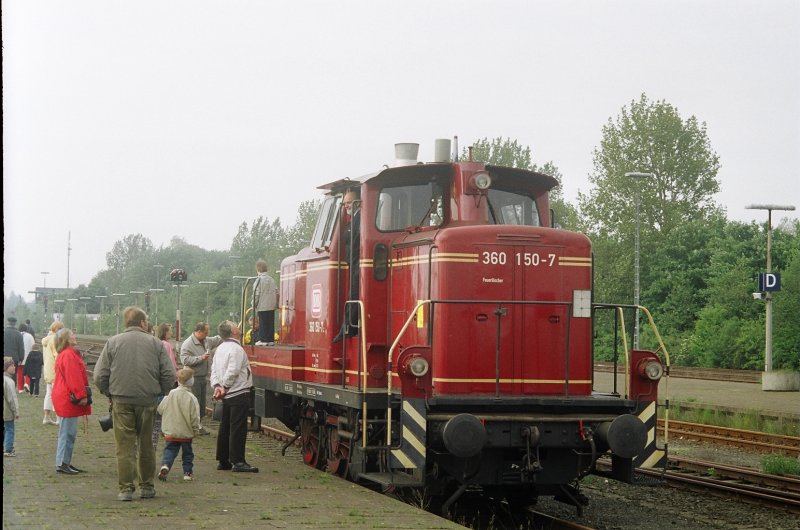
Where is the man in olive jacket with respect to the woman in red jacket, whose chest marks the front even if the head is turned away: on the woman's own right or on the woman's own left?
on the woman's own right

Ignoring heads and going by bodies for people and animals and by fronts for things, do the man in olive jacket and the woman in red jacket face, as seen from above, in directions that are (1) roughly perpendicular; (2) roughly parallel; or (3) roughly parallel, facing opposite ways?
roughly perpendicular

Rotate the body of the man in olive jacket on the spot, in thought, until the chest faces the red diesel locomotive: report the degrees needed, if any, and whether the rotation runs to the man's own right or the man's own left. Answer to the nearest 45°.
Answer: approximately 90° to the man's own right

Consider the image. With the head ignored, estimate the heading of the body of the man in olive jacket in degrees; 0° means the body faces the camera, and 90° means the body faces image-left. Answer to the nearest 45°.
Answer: approximately 180°

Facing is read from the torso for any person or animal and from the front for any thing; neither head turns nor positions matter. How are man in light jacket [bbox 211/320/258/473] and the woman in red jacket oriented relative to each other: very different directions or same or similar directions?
same or similar directions

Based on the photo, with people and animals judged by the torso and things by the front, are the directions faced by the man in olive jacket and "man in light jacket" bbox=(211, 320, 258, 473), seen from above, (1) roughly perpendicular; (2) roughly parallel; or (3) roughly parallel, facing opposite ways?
roughly perpendicular

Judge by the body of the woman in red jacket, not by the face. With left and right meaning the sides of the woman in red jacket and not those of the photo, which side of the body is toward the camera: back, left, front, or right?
right

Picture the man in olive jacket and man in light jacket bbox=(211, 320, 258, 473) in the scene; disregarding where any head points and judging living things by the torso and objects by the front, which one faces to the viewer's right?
the man in light jacket

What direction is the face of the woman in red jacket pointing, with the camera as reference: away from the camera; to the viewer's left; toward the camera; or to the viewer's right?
to the viewer's right

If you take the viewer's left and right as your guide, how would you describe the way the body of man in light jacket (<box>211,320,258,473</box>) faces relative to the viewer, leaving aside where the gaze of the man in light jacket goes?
facing to the right of the viewer

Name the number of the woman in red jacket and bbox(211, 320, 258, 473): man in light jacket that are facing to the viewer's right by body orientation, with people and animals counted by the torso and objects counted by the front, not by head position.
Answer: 2

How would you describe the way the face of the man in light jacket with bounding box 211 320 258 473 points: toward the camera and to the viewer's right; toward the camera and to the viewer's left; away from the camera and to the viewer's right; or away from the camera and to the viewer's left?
away from the camera and to the viewer's right

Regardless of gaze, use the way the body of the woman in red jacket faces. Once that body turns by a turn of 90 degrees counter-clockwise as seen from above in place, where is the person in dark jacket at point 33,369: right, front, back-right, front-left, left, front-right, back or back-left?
front

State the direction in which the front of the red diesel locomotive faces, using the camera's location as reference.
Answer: facing the viewer and to the right of the viewer

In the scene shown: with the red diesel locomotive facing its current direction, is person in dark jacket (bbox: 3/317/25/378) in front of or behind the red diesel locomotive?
behind

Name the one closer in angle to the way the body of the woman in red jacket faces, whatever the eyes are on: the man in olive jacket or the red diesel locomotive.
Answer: the red diesel locomotive
